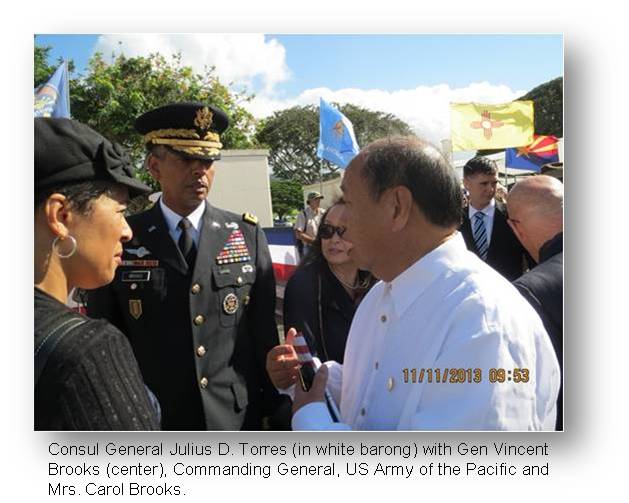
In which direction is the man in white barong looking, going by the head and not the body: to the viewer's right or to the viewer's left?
to the viewer's left

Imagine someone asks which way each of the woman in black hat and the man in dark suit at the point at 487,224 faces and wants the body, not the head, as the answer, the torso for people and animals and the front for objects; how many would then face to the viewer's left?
0

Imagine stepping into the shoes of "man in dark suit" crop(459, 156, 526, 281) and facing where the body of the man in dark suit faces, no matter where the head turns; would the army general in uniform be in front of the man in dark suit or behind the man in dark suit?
in front

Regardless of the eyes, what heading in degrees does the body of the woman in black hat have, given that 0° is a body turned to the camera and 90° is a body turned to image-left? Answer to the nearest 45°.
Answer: approximately 225°

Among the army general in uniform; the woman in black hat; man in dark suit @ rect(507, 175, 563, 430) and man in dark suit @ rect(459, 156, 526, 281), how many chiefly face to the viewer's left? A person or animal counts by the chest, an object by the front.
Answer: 1

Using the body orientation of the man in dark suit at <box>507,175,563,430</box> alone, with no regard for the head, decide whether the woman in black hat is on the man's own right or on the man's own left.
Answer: on the man's own left

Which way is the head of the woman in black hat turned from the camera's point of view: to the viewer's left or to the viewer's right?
to the viewer's right

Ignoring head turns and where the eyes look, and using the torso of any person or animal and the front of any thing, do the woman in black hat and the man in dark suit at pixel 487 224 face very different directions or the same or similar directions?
very different directions

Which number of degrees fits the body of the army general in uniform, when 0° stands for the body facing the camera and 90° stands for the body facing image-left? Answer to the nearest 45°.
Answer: approximately 0°

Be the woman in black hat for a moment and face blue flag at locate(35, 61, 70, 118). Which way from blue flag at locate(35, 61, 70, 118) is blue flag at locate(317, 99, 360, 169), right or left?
right

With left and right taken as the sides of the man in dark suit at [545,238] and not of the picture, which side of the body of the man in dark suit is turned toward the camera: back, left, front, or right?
left

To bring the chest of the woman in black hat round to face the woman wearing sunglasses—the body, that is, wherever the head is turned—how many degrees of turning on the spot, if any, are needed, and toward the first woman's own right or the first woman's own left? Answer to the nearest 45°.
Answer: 0° — they already face them
